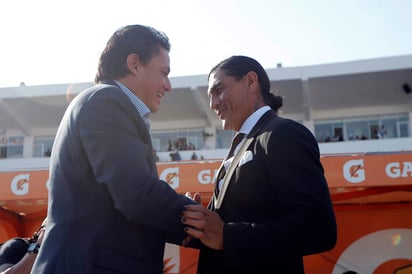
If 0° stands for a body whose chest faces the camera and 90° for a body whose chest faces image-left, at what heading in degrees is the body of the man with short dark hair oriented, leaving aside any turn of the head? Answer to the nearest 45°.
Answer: approximately 270°

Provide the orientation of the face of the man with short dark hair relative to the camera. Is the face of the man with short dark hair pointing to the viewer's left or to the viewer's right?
to the viewer's right
